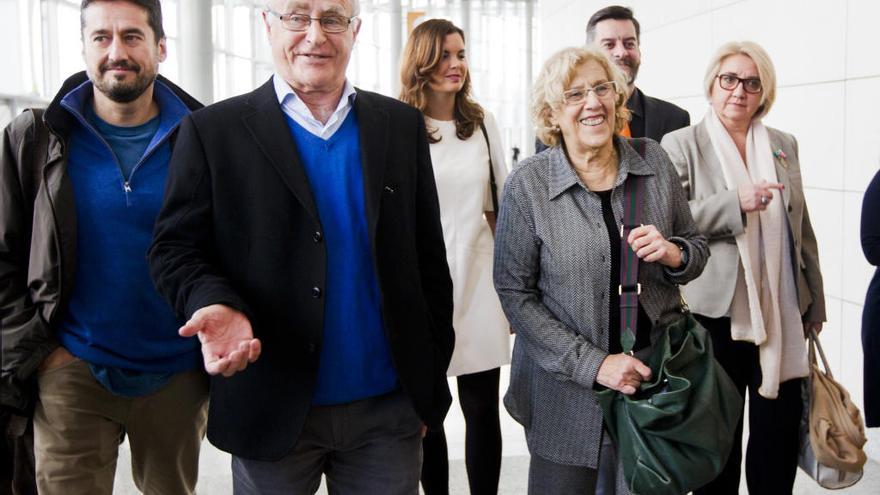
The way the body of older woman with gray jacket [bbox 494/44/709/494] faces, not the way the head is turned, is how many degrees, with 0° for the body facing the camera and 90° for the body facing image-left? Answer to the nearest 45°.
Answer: approximately 315°

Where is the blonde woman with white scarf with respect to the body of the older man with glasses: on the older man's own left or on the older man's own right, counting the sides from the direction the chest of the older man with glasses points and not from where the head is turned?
on the older man's own left

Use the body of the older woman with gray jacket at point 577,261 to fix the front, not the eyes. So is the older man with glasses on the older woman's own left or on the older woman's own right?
on the older woman's own right

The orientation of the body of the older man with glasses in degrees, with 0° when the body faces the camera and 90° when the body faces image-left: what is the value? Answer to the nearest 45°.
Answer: approximately 0°

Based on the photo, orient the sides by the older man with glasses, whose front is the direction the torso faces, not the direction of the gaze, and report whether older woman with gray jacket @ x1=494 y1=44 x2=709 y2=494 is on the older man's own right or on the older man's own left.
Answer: on the older man's own left

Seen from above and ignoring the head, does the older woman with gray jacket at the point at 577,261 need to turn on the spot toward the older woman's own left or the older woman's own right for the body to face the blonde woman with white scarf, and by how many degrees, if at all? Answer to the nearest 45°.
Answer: approximately 90° to the older woman's own left

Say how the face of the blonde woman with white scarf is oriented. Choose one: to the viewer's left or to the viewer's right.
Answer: to the viewer's left
